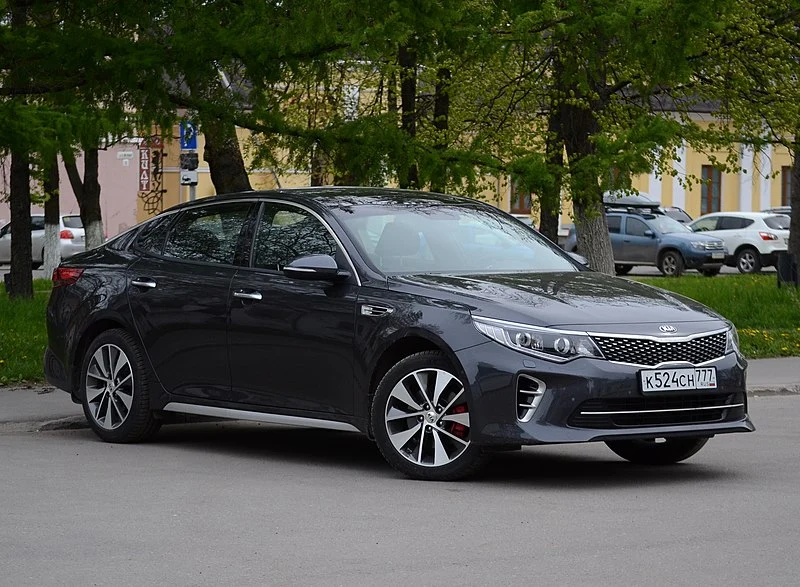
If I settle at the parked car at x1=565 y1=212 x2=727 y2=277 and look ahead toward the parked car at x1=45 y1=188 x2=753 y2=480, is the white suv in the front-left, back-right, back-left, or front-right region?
back-left

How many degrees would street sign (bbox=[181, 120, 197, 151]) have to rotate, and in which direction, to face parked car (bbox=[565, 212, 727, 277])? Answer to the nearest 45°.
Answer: approximately 135° to its left

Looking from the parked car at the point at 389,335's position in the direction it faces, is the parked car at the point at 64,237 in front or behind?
behind

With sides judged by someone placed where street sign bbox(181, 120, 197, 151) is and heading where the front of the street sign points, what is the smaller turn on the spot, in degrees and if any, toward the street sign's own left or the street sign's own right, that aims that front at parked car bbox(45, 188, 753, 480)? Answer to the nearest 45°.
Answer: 0° — it already faces it

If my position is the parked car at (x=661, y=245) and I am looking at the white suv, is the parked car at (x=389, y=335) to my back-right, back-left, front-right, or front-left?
back-right

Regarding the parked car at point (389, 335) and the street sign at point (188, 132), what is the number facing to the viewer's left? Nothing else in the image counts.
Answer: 0

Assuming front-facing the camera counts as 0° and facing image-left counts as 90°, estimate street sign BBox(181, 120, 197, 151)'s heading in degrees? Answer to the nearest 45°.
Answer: approximately 0°

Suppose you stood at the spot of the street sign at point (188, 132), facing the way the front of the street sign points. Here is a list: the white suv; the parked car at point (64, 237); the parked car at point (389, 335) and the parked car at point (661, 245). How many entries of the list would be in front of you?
1

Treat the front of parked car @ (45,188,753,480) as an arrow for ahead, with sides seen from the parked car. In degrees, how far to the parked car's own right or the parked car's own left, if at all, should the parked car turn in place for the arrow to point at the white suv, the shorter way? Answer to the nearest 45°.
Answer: approximately 135° to the parked car's own left

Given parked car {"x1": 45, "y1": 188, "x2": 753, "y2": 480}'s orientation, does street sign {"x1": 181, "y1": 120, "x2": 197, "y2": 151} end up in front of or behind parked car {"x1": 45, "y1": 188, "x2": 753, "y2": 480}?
behind
